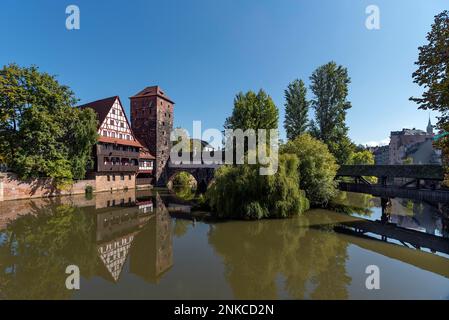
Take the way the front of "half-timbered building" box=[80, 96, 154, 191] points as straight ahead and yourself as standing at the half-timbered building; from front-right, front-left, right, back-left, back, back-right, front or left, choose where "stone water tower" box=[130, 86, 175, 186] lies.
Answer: left

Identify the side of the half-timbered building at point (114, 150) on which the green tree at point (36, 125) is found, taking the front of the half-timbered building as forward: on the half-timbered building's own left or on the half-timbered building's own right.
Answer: on the half-timbered building's own right

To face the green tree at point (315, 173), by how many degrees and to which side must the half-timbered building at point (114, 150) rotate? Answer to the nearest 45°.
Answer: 0° — it already faces it

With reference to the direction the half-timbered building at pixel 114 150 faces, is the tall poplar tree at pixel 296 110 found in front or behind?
in front

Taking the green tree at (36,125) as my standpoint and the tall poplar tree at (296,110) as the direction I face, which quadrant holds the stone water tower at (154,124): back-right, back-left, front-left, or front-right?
front-left

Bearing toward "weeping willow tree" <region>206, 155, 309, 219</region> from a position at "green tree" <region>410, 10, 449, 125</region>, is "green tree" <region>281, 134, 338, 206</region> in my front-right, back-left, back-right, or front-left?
front-right

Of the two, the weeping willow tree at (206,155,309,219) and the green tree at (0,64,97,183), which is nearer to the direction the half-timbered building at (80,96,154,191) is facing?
the weeping willow tree

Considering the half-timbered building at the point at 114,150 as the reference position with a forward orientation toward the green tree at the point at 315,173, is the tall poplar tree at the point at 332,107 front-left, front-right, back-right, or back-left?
front-left

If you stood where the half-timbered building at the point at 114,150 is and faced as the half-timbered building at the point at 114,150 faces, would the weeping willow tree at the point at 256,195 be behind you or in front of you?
in front

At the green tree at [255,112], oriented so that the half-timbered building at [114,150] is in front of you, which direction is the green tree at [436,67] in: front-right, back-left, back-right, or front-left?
back-left
